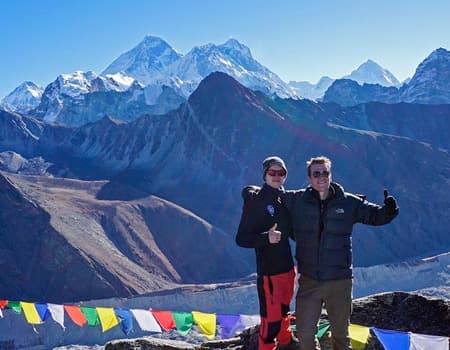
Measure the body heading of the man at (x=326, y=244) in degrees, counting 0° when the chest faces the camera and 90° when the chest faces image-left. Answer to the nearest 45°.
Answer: approximately 0°

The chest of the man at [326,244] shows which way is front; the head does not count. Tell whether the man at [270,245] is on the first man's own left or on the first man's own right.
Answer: on the first man's own right

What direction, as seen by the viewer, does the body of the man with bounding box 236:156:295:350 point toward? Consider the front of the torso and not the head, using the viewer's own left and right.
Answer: facing the viewer and to the right of the viewer
